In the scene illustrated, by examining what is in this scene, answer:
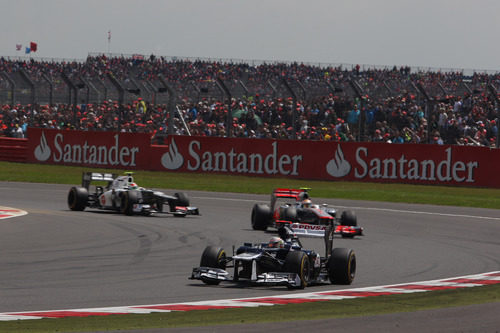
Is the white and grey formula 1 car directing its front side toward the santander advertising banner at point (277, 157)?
no

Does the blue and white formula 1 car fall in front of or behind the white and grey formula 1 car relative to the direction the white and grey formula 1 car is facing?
in front

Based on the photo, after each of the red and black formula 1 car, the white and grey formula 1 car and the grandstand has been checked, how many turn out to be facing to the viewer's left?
0

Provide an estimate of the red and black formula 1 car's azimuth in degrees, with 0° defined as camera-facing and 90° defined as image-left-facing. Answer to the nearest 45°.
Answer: approximately 315°

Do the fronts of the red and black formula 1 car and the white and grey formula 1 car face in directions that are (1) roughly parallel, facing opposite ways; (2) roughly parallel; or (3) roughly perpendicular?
roughly parallel

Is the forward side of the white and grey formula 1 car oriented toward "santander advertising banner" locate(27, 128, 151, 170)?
no

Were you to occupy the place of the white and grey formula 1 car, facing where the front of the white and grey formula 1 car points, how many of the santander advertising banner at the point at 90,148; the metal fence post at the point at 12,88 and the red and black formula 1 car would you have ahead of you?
1

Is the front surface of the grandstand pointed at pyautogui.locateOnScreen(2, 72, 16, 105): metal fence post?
no

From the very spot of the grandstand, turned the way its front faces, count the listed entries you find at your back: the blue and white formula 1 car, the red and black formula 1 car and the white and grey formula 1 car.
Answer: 0

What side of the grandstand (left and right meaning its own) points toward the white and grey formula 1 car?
front

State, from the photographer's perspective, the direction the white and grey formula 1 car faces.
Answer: facing the viewer and to the right of the viewer

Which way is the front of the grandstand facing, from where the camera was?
facing the viewer

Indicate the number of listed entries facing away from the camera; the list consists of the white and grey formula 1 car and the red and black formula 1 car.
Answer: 0

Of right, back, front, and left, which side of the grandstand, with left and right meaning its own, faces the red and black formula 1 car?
front

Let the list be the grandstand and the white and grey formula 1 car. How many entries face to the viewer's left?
0

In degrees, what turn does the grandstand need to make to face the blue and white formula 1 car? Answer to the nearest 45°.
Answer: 0° — it already faces it
